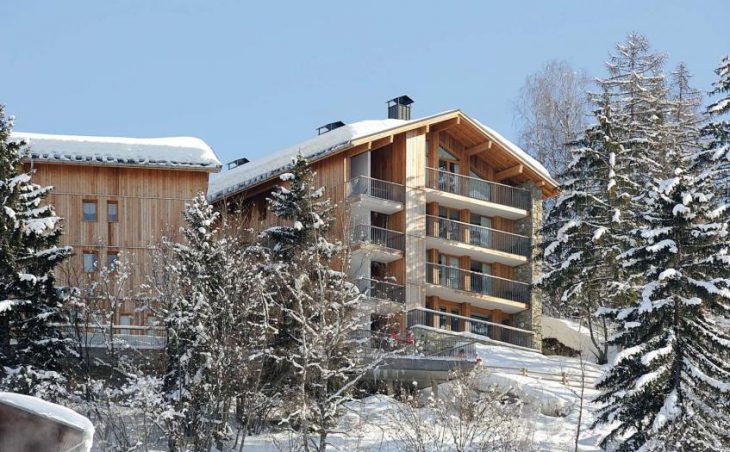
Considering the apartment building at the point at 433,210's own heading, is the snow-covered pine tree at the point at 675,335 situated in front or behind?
in front

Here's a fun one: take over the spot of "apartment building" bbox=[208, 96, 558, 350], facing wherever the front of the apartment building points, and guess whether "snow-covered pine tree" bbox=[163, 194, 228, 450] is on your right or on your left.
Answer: on your right

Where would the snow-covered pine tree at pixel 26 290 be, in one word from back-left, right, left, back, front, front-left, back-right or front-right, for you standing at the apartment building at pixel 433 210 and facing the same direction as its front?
right

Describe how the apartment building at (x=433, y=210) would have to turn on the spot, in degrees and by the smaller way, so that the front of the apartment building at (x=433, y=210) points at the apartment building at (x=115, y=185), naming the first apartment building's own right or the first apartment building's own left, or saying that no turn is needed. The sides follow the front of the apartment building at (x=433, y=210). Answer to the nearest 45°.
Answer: approximately 90° to the first apartment building's own right

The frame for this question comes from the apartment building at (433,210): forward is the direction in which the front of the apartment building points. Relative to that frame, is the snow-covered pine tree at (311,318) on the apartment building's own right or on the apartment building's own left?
on the apartment building's own right

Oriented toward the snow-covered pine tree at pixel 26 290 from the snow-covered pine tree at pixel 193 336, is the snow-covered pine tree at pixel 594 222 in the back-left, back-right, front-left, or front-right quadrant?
back-right

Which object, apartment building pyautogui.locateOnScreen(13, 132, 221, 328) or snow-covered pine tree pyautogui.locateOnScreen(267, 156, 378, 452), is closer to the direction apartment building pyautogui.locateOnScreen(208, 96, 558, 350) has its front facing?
the snow-covered pine tree

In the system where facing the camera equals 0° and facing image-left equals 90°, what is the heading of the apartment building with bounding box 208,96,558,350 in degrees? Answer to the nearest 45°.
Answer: approximately 315°
